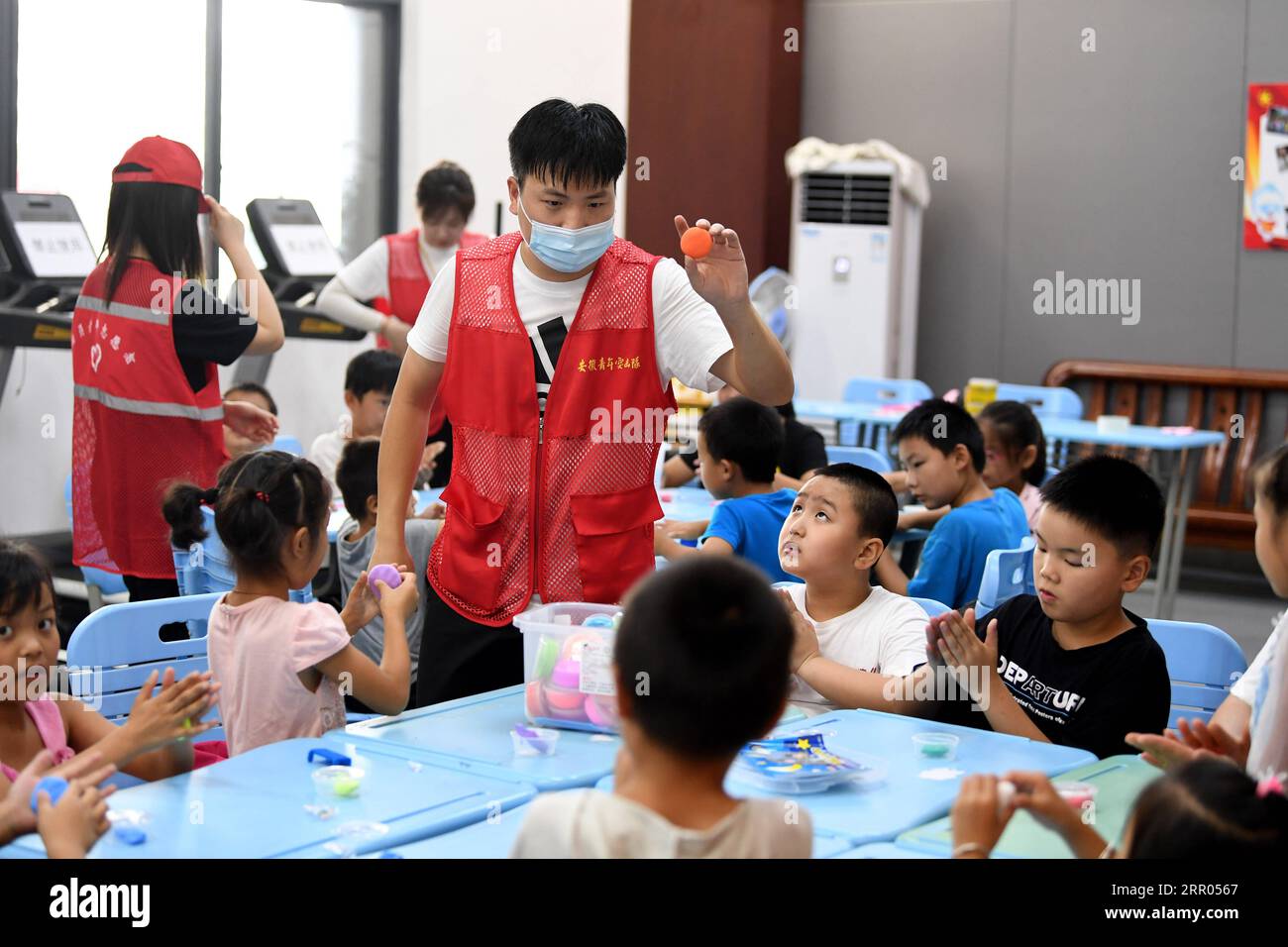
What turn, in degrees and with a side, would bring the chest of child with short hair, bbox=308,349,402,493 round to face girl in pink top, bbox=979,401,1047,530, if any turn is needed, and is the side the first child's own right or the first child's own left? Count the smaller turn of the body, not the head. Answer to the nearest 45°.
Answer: approximately 45° to the first child's own left

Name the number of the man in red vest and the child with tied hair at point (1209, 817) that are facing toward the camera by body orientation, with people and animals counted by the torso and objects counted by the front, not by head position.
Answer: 1

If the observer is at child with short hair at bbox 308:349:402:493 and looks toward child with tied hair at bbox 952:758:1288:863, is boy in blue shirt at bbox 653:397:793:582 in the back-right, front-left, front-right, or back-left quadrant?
front-left

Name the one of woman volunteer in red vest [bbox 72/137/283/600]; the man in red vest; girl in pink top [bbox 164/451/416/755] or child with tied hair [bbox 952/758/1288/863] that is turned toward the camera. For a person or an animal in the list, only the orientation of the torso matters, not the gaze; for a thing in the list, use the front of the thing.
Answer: the man in red vest

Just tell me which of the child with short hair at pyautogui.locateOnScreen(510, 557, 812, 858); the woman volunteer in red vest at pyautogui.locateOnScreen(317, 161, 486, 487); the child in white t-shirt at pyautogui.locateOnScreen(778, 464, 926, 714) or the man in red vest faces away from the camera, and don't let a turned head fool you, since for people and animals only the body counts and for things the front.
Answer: the child with short hair

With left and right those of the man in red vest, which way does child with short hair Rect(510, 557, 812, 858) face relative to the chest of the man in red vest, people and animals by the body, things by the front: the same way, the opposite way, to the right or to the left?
the opposite way

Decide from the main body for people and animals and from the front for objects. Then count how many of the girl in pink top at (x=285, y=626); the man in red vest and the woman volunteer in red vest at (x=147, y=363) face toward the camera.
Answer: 1

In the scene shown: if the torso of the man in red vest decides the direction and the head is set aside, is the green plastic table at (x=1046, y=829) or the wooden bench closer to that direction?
the green plastic table

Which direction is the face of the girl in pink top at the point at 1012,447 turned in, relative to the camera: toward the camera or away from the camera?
toward the camera

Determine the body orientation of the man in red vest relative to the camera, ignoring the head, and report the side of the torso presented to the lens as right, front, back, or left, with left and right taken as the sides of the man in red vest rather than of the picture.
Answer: front

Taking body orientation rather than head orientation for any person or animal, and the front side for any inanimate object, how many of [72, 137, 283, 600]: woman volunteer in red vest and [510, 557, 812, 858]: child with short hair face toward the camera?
0

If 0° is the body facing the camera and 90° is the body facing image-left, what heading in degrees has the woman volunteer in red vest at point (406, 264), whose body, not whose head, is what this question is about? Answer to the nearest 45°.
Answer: approximately 315°

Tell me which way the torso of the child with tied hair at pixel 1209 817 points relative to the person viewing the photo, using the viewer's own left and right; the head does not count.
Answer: facing away from the viewer and to the left of the viewer

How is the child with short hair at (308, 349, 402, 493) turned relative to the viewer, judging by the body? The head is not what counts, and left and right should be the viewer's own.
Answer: facing the viewer and to the right of the viewer

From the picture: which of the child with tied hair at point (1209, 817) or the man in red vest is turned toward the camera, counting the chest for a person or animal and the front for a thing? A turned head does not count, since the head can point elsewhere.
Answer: the man in red vest
